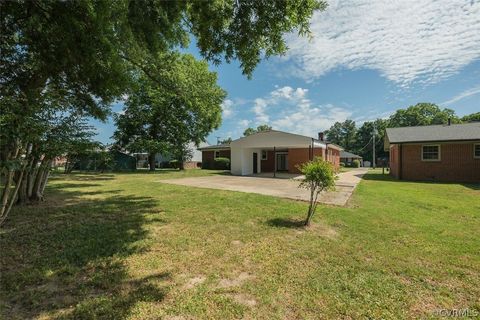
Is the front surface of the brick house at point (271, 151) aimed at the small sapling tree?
yes

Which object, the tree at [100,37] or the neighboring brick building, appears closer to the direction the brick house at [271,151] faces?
the tree

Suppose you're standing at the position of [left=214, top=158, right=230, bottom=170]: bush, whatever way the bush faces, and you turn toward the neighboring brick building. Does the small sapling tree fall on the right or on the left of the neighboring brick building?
right

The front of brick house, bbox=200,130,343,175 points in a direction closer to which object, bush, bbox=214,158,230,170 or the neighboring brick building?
the neighboring brick building

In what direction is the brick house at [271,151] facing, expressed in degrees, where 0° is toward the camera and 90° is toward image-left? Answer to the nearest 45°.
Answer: approximately 0°
